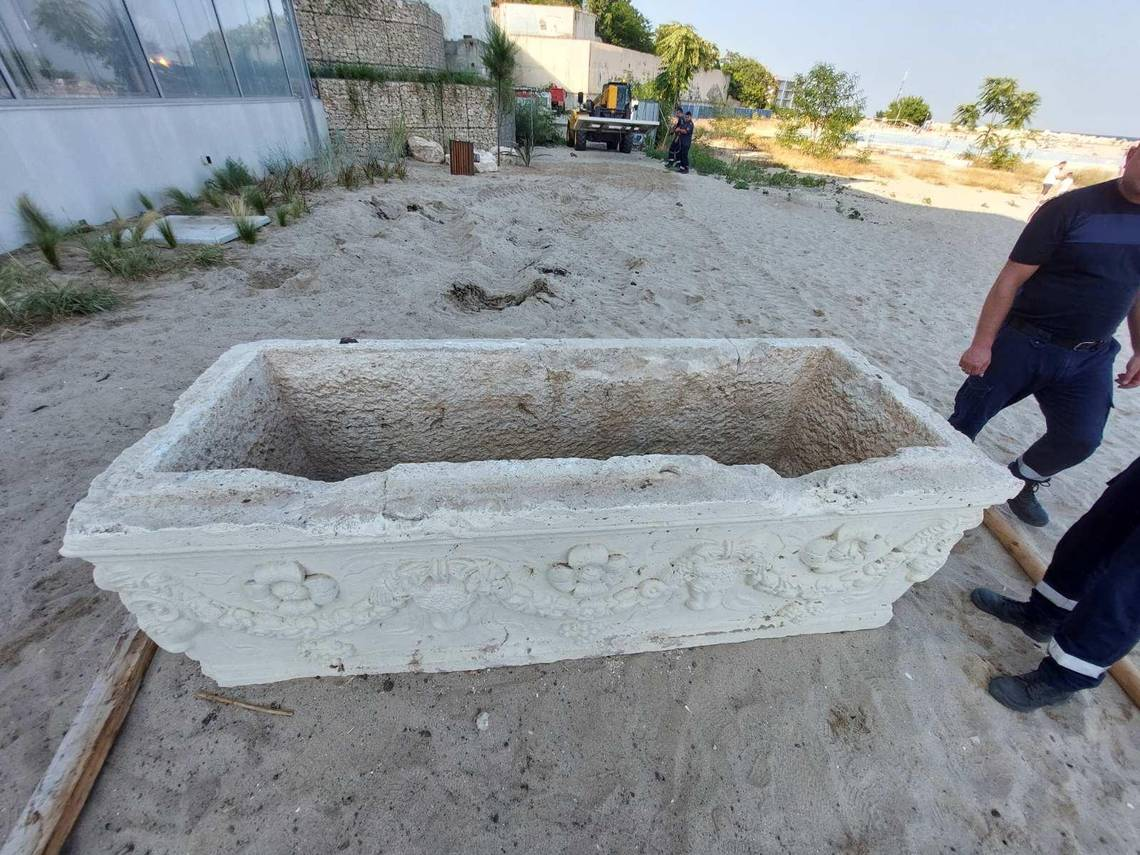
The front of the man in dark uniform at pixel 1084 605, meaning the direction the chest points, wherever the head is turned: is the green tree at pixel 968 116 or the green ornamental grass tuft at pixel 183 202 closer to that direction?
the green ornamental grass tuft

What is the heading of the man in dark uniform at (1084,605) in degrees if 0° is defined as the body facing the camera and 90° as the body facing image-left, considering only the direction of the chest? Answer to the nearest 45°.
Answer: approximately 90°

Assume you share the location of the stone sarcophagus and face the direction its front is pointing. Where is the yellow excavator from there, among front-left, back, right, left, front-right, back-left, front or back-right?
back

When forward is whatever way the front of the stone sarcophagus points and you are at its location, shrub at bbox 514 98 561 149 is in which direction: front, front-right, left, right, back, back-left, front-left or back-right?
back

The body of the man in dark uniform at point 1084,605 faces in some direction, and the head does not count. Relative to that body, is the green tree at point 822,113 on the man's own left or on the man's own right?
on the man's own right

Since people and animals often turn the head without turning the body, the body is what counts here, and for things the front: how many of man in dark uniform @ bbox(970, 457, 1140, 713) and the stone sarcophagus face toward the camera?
1

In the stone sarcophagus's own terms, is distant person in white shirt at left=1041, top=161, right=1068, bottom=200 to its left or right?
on its left

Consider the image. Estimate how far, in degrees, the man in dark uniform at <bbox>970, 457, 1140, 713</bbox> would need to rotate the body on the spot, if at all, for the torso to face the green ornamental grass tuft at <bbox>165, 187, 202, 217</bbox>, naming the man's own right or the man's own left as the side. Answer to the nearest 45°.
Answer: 0° — they already face it

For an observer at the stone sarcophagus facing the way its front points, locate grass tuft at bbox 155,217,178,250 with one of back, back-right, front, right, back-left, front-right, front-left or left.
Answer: back-right

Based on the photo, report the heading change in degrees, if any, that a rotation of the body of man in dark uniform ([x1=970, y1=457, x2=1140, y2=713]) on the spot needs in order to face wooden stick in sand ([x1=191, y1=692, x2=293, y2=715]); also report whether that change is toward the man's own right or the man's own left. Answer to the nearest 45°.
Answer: approximately 45° to the man's own left

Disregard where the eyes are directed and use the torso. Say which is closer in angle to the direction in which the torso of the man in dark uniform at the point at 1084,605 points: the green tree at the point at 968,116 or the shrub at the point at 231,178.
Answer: the shrub
